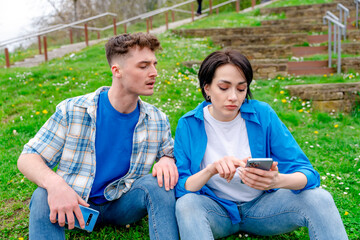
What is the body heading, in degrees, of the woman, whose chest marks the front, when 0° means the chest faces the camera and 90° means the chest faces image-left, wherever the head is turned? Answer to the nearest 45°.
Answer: approximately 0°

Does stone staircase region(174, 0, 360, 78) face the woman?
yes

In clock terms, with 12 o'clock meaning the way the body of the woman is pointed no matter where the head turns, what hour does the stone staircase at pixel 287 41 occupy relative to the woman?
The stone staircase is roughly at 6 o'clock from the woman.

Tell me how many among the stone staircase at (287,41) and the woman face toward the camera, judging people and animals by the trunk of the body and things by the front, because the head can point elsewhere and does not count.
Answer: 2

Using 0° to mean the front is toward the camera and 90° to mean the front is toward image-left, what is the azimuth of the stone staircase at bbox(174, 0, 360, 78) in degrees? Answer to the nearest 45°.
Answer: approximately 0°
